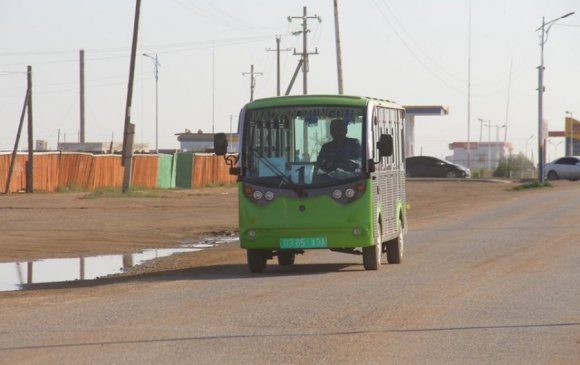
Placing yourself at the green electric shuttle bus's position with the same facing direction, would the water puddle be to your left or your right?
on your right

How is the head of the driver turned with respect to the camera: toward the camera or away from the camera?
toward the camera

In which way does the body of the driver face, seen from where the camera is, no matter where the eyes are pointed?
toward the camera

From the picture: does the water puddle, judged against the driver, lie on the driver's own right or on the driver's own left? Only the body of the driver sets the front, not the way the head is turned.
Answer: on the driver's own right
